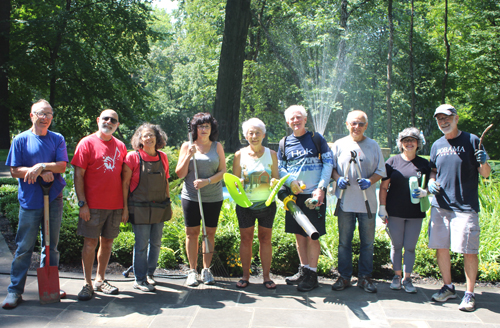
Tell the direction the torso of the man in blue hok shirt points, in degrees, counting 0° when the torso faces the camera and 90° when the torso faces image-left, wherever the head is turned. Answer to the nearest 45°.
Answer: approximately 45°

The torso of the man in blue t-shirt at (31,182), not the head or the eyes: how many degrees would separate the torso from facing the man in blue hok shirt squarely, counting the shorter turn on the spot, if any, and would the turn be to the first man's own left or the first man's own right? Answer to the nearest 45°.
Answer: approximately 90° to the first man's own left

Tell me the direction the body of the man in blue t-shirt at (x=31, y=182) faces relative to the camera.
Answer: toward the camera

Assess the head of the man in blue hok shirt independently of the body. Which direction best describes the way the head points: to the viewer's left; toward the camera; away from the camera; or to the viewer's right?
toward the camera

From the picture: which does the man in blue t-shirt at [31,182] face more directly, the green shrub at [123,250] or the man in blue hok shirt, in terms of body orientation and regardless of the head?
the man in blue hok shirt

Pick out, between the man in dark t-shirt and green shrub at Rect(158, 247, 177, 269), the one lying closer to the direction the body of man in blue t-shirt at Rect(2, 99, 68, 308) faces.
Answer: the man in dark t-shirt

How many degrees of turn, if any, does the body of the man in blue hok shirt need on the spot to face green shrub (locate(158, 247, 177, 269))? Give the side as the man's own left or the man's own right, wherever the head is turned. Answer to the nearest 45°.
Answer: approximately 45° to the man's own right

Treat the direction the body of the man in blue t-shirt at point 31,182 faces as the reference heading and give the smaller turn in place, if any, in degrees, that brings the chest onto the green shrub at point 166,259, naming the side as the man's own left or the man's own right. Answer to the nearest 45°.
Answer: approximately 135° to the man's own left

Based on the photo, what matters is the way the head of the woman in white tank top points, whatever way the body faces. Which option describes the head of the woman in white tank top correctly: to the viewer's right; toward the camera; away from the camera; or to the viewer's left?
toward the camera

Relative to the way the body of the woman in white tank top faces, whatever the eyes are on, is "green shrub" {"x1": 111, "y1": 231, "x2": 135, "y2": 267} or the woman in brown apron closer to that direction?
the woman in brown apron

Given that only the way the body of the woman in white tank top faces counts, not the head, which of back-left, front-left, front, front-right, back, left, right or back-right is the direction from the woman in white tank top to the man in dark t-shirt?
left

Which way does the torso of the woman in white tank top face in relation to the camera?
toward the camera

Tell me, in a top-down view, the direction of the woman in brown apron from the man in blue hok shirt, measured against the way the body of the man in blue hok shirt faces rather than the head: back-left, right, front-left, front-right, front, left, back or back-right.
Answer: front-right

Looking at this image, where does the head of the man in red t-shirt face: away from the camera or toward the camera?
toward the camera

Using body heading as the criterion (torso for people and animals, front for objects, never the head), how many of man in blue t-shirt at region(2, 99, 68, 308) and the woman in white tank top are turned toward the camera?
2
